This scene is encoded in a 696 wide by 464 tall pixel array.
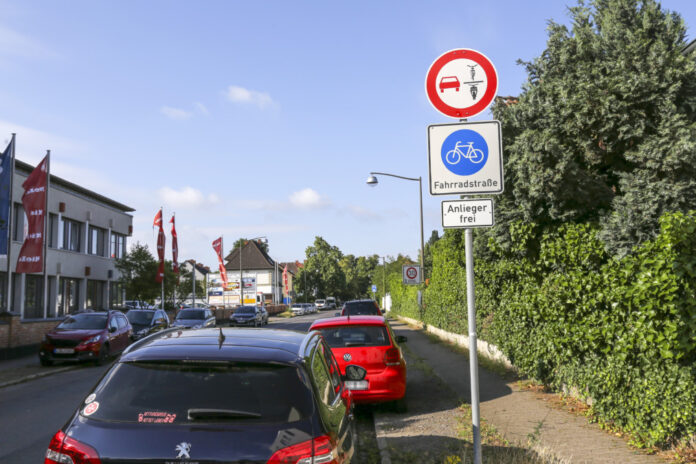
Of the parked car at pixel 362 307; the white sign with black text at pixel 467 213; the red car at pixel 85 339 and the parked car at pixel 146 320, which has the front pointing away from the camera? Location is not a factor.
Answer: the parked car at pixel 362 307

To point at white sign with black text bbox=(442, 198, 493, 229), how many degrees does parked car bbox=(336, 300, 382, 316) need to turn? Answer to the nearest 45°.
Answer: approximately 180°

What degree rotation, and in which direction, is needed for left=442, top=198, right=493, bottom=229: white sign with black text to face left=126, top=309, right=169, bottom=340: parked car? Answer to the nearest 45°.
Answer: approximately 135° to its right

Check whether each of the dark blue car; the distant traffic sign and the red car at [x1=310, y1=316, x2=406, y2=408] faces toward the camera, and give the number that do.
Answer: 1

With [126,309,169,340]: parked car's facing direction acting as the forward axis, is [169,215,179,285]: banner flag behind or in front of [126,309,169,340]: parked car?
behind

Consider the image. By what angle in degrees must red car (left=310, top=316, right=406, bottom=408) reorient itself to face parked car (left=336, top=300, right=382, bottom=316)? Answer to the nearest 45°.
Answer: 0° — it already faces it

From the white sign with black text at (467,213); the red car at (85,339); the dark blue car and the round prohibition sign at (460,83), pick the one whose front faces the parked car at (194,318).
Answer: the dark blue car

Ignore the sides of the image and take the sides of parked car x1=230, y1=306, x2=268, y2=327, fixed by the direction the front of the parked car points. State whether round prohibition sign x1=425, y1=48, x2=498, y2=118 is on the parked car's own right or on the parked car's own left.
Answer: on the parked car's own left

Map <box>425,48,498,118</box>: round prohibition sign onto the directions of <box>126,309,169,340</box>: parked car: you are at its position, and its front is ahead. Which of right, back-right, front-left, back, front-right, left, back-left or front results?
front-left

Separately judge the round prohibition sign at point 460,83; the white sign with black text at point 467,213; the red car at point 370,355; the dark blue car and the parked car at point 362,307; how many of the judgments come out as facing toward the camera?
2

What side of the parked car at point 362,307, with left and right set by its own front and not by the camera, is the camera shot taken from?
back

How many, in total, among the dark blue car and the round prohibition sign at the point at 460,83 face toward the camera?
1
